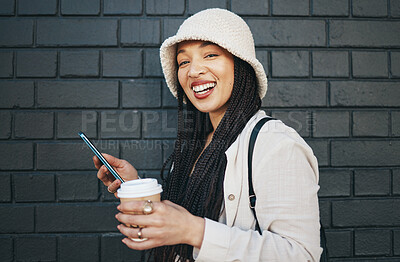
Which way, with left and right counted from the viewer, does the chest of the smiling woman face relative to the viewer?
facing the viewer and to the left of the viewer
